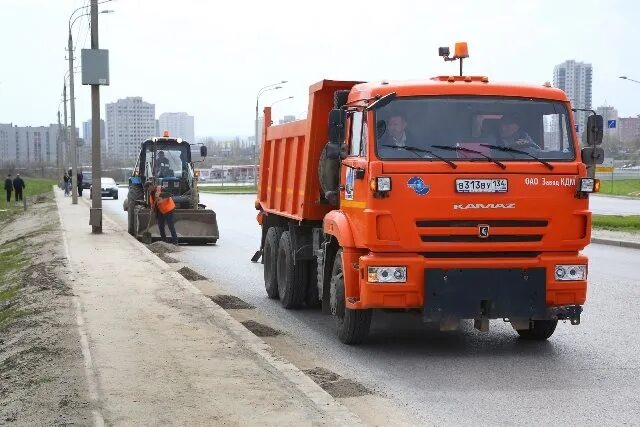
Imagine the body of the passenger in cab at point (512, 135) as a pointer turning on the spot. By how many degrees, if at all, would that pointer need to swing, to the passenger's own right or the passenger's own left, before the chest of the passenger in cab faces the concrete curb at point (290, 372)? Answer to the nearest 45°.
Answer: approximately 45° to the passenger's own right

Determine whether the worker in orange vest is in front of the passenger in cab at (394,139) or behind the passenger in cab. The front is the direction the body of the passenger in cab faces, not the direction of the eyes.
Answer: behind

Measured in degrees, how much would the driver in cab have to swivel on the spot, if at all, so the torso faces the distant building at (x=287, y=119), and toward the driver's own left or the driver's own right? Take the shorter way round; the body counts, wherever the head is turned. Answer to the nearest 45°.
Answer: approximately 135° to the driver's own right

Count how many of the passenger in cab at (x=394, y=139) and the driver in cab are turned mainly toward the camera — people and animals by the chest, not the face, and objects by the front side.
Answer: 2

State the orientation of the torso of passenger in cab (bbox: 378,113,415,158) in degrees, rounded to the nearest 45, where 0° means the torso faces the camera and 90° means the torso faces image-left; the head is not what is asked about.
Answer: approximately 0°

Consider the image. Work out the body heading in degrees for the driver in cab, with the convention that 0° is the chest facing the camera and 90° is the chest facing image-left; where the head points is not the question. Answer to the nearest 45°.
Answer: approximately 0°
